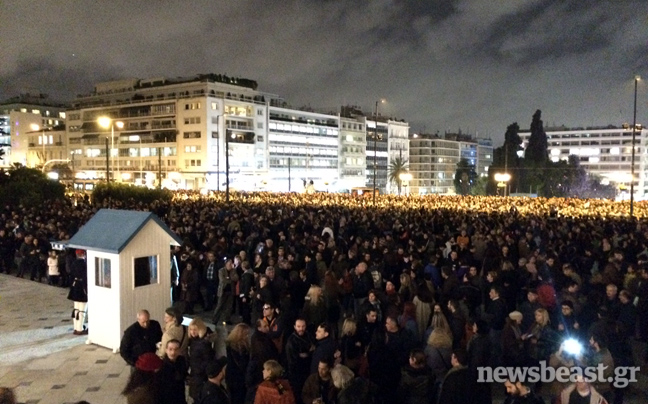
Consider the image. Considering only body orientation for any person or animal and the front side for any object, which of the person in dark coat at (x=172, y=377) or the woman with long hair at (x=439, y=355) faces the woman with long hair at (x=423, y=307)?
the woman with long hair at (x=439, y=355)

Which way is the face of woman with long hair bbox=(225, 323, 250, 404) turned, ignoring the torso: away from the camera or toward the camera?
away from the camera

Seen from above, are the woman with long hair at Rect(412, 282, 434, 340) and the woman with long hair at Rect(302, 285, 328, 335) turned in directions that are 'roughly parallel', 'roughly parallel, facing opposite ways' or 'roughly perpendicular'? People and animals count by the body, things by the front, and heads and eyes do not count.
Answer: roughly parallel

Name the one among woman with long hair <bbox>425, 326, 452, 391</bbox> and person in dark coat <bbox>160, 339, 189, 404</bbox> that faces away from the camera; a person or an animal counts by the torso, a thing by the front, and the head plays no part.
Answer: the woman with long hair

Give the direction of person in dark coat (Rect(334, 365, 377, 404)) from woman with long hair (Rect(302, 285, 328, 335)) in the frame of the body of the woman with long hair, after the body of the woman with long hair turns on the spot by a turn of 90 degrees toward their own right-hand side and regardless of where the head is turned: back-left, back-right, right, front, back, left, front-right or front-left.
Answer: right

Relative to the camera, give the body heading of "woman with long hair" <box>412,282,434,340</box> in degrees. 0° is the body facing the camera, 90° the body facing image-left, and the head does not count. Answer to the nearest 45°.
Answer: approximately 180°

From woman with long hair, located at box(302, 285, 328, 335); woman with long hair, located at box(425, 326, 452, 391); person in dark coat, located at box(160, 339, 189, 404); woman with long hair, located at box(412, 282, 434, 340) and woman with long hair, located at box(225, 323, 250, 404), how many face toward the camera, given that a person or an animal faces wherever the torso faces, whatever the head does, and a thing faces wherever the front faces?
1

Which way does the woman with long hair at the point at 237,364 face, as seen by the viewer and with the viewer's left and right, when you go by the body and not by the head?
facing away from the viewer
